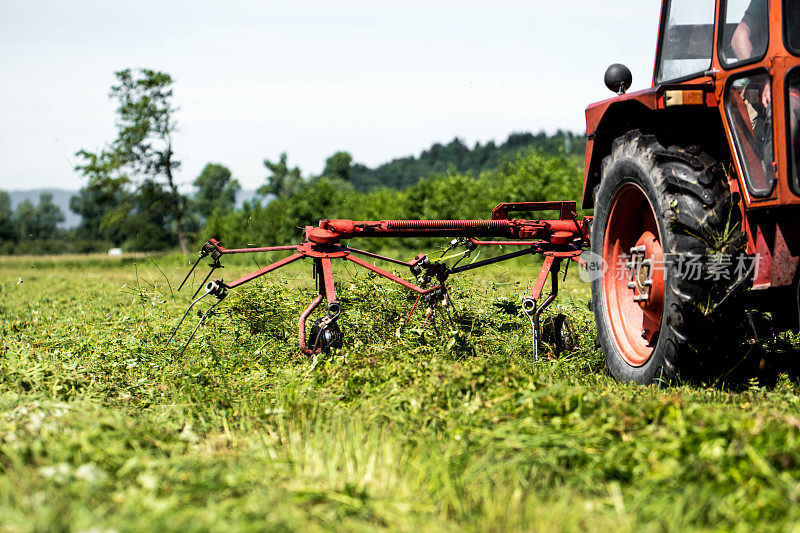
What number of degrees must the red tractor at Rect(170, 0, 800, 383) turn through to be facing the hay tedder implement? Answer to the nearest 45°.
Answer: approximately 180°

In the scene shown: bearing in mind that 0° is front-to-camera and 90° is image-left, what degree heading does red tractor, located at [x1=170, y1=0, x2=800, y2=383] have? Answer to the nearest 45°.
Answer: approximately 315°
